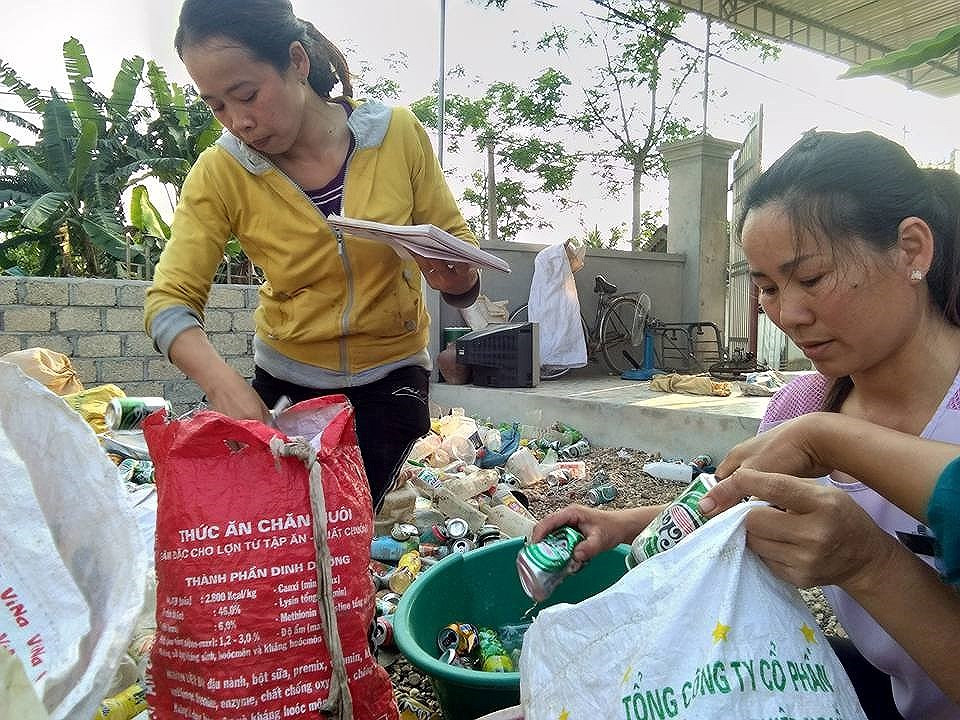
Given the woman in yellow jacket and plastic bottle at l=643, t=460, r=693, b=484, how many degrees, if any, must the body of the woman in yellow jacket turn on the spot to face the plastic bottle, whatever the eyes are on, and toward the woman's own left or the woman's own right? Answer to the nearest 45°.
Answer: approximately 135° to the woman's own left

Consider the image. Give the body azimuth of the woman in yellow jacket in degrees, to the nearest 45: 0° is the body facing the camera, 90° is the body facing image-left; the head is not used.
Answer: approximately 0°

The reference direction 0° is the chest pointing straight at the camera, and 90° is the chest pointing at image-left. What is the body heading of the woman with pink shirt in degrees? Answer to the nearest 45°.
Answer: approximately 45°

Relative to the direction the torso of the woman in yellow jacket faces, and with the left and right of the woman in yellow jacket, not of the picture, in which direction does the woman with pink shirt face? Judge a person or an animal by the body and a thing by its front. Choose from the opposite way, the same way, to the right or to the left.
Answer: to the right

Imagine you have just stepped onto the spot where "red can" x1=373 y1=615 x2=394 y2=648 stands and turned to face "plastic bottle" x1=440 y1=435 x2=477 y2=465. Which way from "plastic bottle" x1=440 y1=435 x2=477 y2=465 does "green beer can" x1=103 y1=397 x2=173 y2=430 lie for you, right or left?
left

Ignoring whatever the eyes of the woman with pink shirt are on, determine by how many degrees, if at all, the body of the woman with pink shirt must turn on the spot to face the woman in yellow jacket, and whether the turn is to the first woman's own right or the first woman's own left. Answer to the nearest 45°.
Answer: approximately 45° to the first woman's own right

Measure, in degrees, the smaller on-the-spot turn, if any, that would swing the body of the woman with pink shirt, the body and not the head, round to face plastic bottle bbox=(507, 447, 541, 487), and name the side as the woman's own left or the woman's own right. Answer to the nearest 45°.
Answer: approximately 90° to the woman's own right

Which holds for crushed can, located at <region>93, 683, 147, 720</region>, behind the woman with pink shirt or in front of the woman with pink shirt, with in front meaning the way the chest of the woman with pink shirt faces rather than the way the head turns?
in front

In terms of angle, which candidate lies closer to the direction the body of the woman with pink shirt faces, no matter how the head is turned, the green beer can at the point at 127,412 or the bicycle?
the green beer can
